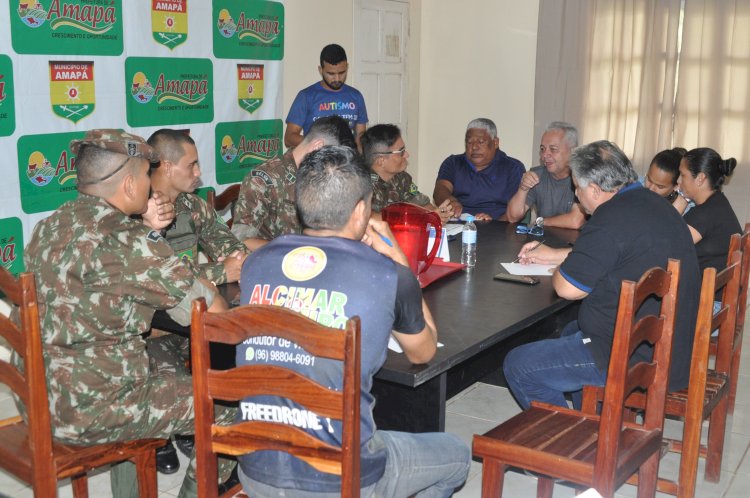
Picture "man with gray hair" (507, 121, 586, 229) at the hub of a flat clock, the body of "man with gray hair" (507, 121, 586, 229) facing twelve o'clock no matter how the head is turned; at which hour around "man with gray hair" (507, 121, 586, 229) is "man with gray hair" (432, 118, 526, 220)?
"man with gray hair" (432, 118, 526, 220) is roughly at 3 o'clock from "man with gray hair" (507, 121, 586, 229).

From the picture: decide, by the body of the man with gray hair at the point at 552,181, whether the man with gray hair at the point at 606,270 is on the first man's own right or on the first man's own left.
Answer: on the first man's own left

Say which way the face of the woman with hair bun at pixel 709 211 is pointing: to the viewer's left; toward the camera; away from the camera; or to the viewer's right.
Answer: to the viewer's left

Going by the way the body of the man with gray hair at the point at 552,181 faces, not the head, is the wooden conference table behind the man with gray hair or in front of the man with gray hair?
in front

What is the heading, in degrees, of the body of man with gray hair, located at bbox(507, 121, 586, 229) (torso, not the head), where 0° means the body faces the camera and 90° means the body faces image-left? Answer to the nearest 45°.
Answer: approximately 45°

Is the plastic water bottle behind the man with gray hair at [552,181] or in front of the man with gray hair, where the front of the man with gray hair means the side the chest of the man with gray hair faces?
in front

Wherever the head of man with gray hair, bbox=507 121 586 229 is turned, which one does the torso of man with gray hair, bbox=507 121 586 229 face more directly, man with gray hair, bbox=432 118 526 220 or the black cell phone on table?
the black cell phone on table

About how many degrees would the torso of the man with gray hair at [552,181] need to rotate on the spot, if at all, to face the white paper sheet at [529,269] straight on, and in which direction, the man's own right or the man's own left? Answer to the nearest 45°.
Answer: approximately 45° to the man's own left

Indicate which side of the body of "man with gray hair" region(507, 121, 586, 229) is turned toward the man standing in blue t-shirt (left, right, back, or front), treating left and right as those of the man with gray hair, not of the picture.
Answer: right

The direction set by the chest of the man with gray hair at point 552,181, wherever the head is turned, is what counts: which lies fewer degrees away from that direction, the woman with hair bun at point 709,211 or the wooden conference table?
the wooden conference table

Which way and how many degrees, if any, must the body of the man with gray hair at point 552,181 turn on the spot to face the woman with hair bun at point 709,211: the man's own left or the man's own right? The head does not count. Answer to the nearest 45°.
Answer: approximately 90° to the man's own left

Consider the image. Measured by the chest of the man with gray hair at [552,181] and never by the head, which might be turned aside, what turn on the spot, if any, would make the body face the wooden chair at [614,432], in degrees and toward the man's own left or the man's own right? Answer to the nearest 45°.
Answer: approximately 45° to the man's own left

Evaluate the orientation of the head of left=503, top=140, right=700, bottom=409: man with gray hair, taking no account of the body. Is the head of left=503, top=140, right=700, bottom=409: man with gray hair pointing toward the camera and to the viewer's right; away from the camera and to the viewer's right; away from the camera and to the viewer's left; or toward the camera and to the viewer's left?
away from the camera and to the viewer's left
